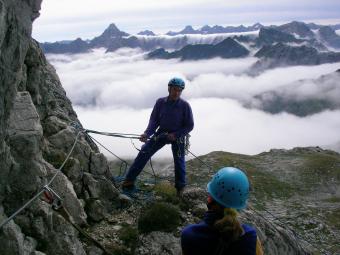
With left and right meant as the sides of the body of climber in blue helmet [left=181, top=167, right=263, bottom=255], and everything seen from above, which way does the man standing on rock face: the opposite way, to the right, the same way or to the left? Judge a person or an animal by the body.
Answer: the opposite way

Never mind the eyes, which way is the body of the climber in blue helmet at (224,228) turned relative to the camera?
away from the camera

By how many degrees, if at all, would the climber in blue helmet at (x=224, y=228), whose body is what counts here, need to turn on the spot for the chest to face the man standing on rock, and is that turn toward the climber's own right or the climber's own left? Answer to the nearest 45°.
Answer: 0° — they already face them

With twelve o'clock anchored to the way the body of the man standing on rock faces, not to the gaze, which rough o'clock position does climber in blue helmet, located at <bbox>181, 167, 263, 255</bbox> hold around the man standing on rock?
The climber in blue helmet is roughly at 12 o'clock from the man standing on rock.

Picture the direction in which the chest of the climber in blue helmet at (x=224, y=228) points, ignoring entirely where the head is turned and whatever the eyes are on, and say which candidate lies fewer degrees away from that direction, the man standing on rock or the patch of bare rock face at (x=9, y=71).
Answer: the man standing on rock

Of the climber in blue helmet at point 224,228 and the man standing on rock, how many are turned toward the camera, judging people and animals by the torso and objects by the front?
1

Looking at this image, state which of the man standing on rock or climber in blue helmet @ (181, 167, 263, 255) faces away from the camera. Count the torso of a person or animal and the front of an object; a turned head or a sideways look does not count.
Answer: the climber in blue helmet
